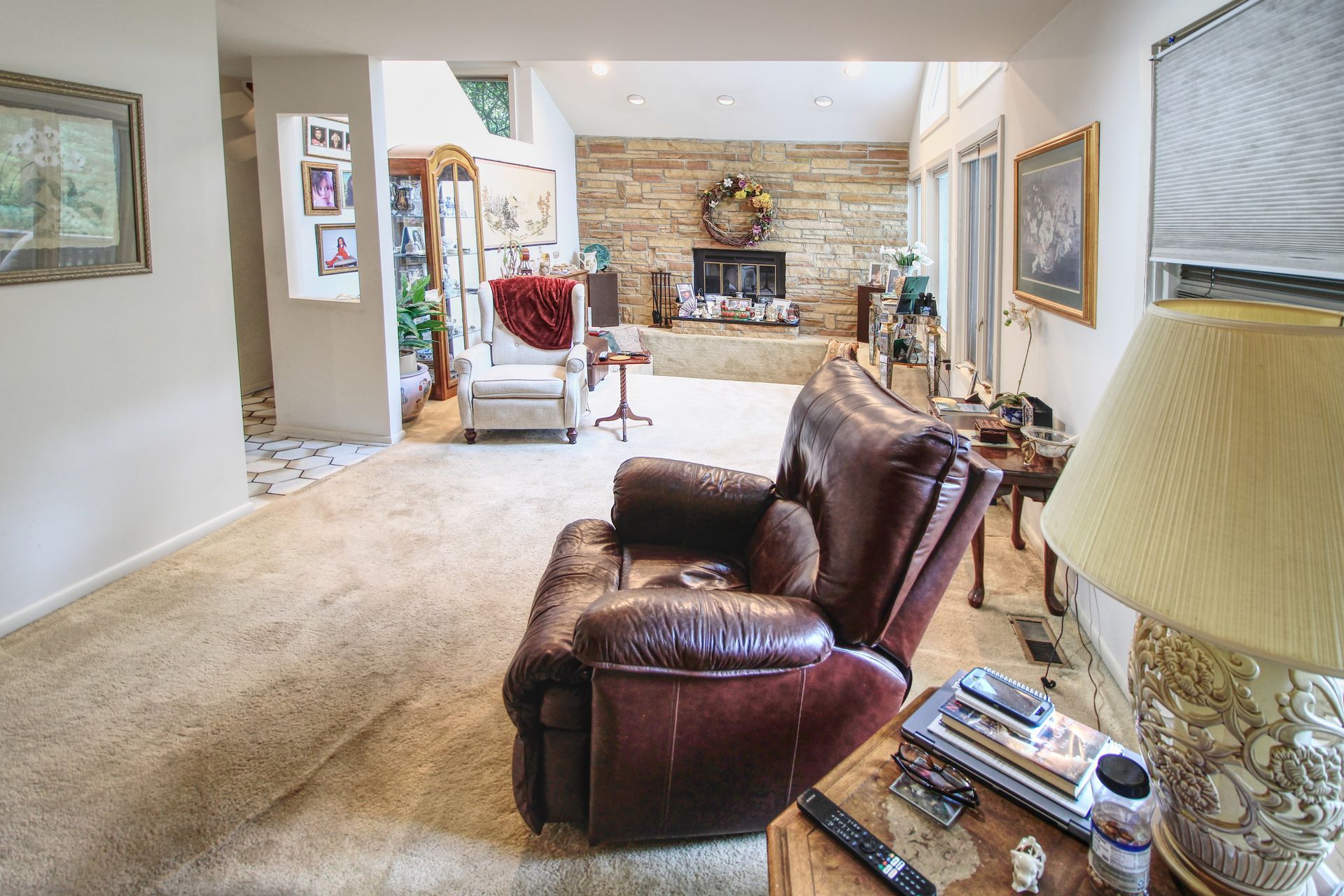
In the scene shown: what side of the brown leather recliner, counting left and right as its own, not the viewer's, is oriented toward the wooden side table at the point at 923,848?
left

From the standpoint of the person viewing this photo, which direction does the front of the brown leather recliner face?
facing to the left of the viewer

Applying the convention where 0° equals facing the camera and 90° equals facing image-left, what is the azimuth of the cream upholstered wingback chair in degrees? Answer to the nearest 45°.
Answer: approximately 0°

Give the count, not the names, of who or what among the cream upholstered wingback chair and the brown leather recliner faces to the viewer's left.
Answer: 1

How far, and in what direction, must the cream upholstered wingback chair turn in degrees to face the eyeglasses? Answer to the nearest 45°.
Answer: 0° — it already faces it

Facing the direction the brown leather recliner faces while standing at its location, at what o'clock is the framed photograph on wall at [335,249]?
The framed photograph on wall is roughly at 2 o'clock from the brown leather recliner.

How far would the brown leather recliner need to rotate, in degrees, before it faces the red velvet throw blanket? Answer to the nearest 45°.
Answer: approximately 90° to its right

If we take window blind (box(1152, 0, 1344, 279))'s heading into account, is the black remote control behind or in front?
in front

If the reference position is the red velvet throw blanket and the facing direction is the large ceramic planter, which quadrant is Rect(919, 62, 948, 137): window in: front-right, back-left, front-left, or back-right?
back-right

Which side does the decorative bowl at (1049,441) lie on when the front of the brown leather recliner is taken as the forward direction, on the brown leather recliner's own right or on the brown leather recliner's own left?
on the brown leather recliner's own right
